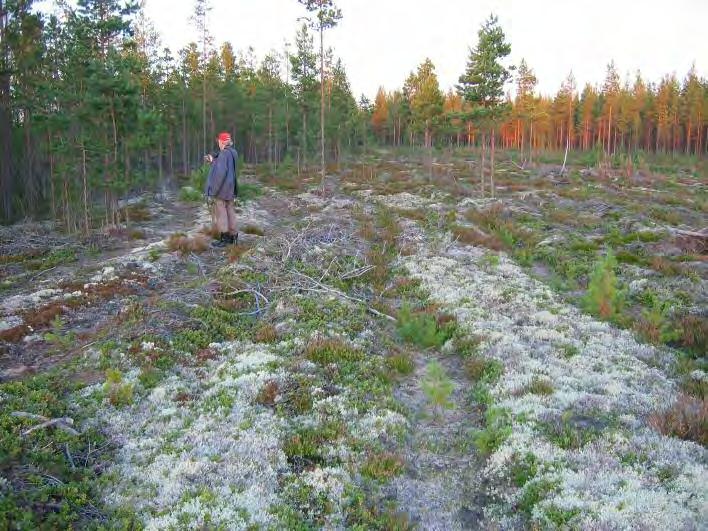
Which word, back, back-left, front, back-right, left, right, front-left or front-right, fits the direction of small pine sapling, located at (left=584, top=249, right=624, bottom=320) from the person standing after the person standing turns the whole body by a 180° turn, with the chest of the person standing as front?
front-right

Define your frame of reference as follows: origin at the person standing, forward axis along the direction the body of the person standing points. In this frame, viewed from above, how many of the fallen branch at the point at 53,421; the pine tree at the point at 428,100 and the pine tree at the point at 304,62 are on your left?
1

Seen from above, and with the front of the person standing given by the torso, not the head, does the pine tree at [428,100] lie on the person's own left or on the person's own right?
on the person's own right

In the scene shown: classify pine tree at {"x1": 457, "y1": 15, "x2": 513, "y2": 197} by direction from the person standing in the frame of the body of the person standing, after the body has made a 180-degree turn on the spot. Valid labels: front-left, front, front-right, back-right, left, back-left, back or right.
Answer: front-left

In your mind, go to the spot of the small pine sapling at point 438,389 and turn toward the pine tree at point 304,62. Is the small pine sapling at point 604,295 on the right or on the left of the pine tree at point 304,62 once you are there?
right

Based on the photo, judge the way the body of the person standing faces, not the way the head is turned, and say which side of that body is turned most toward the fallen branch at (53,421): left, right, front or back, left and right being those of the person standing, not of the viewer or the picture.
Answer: left

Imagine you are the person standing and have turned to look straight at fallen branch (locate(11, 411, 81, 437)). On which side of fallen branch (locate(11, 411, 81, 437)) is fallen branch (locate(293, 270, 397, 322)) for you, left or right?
left

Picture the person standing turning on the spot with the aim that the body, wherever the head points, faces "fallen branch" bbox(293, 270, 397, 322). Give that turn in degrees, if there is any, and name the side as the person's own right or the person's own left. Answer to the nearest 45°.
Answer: approximately 135° to the person's own left

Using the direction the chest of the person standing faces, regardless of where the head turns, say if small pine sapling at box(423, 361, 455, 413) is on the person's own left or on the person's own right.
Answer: on the person's own left

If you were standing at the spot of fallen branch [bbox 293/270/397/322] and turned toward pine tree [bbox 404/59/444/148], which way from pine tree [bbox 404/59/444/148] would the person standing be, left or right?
left

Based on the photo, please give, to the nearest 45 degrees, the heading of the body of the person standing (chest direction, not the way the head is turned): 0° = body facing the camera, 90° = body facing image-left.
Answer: approximately 90°
